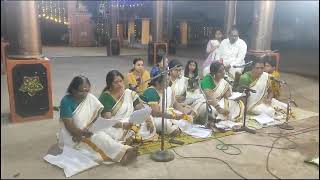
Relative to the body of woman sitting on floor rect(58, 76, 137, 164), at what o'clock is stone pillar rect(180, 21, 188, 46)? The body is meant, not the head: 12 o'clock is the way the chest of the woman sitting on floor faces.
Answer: The stone pillar is roughly at 8 o'clock from the woman sitting on floor.

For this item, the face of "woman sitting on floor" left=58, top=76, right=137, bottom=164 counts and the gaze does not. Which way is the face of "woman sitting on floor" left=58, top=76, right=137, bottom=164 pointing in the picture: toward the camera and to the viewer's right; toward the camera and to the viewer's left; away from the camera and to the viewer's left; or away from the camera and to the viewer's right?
toward the camera and to the viewer's right

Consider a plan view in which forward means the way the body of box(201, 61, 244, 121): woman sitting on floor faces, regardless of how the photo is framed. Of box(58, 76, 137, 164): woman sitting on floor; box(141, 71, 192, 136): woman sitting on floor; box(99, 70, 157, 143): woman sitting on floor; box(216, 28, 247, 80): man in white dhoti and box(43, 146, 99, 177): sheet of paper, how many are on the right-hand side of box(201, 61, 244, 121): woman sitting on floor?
4

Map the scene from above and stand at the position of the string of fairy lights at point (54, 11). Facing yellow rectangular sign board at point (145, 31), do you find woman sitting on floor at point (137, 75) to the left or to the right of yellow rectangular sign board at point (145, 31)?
right

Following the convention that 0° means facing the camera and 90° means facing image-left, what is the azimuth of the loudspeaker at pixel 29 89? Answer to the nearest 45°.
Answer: approximately 0°

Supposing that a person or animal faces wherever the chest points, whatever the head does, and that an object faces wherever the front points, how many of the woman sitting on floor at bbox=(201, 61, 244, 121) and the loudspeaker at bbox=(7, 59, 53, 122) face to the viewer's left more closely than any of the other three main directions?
0

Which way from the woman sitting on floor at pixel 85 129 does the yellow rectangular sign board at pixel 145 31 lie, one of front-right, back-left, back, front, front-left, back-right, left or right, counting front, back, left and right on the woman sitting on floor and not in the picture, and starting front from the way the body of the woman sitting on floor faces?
back-left

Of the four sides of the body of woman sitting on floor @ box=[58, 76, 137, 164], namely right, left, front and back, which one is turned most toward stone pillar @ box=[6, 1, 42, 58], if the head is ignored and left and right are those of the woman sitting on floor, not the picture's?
back

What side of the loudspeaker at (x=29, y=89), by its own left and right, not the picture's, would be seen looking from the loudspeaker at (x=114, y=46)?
back

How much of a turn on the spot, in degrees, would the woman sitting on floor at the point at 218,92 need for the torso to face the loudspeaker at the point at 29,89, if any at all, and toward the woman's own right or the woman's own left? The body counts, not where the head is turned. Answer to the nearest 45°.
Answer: approximately 135° to the woman's own right

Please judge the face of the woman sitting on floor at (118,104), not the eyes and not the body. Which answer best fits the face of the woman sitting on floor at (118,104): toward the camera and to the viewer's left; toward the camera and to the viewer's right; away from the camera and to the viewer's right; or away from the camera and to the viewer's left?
toward the camera and to the viewer's right

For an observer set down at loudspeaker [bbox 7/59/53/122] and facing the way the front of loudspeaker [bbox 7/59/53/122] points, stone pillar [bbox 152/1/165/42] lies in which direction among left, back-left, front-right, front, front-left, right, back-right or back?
back-left

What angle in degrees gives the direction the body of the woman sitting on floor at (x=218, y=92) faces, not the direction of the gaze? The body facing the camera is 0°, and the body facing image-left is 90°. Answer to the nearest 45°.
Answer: approximately 315°
